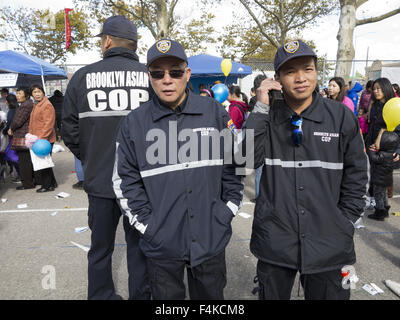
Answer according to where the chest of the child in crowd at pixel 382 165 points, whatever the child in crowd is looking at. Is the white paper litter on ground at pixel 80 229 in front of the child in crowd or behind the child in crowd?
in front

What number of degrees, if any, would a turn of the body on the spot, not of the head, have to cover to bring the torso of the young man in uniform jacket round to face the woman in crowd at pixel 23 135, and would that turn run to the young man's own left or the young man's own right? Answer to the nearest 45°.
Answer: approximately 135° to the young man's own right

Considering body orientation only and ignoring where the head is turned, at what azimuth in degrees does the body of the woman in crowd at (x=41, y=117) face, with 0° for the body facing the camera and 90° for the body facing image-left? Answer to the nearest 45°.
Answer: approximately 45°

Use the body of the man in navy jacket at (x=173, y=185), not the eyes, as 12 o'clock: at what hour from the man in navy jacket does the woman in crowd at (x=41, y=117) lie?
The woman in crowd is roughly at 5 o'clock from the man in navy jacket.

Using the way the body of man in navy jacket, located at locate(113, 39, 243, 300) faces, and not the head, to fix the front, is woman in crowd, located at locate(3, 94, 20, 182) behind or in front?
behind

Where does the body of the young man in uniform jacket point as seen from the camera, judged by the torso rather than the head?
toward the camera

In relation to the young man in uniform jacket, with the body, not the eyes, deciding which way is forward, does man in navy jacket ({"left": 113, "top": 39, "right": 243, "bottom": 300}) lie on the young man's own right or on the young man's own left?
on the young man's own right
